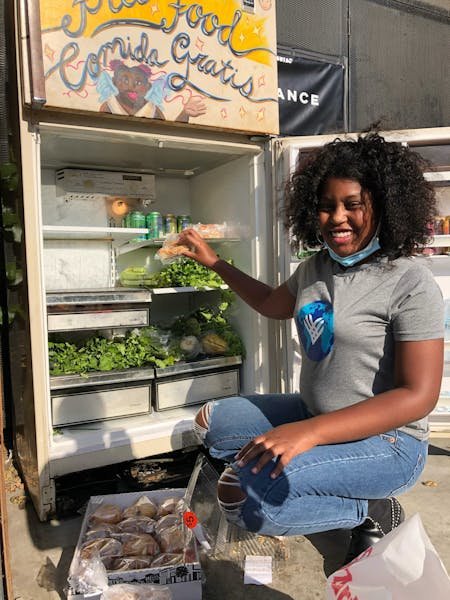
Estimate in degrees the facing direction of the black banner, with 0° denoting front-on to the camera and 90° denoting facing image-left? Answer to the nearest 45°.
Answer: approximately 315°

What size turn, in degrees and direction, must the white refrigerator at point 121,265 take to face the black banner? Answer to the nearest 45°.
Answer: approximately 90° to its left

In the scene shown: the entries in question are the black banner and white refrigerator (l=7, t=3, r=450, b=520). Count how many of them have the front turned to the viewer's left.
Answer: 0

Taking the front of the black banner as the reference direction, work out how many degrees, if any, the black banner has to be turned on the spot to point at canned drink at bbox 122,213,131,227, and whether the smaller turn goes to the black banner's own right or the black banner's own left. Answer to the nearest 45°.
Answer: approximately 90° to the black banner's own right

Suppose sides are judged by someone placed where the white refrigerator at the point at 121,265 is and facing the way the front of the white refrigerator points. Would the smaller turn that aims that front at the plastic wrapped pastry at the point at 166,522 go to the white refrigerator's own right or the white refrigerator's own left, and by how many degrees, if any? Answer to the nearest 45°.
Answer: approximately 45° to the white refrigerator's own right

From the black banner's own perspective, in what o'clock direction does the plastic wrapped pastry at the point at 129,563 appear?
The plastic wrapped pastry is roughly at 2 o'clock from the black banner.

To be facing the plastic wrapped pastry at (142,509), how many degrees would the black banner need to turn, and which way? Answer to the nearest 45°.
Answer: approximately 45° to its right

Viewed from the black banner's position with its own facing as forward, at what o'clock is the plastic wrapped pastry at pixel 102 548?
The plastic wrapped pastry is roughly at 2 o'clock from the black banner.
